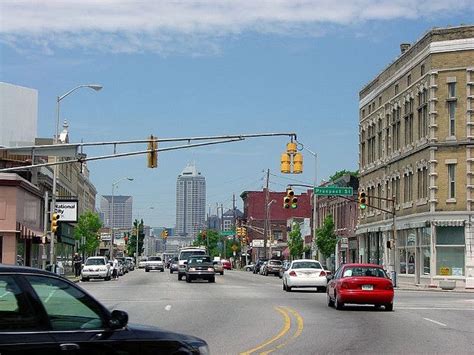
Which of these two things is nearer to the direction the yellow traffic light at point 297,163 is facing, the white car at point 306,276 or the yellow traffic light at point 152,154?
the white car

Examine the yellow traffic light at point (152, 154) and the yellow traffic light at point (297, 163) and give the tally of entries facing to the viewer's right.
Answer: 0

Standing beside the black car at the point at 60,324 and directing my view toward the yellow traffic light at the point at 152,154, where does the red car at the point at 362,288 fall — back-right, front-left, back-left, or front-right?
front-right

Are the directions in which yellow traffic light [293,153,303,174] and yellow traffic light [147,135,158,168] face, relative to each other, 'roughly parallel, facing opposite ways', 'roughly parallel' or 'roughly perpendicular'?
roughly parallel

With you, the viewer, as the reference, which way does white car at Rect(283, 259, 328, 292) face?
facing away from the viewer
